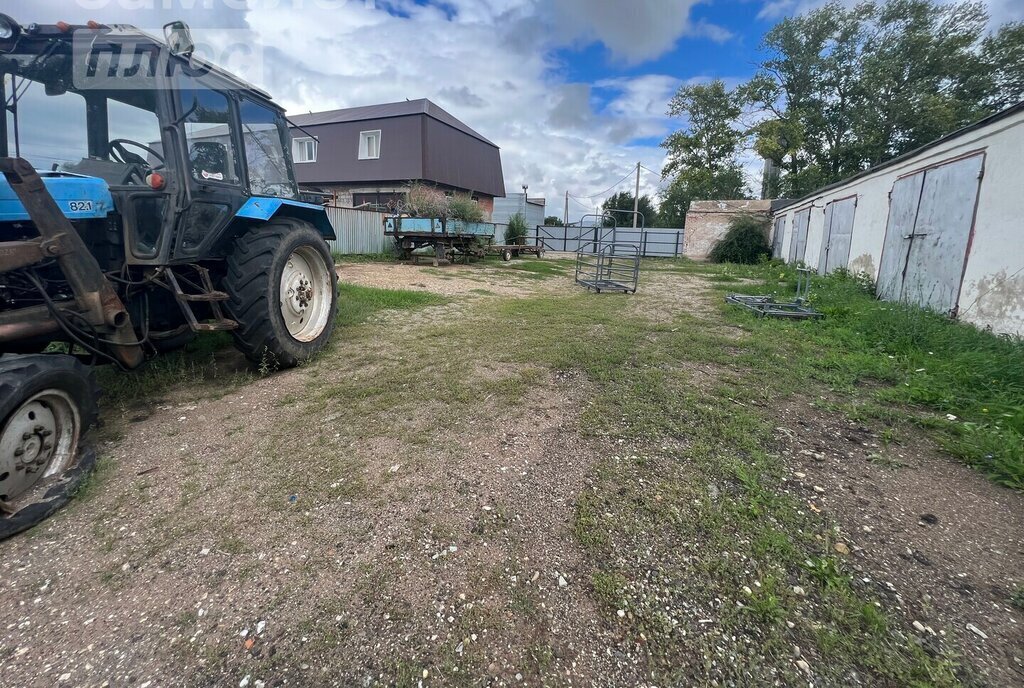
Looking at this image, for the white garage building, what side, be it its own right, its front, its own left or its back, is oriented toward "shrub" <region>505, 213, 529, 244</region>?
right

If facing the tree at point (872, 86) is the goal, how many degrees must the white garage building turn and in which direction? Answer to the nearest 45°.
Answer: approximately 135° to its right

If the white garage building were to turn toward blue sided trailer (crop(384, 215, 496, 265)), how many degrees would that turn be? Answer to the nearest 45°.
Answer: approximately 45° to its right

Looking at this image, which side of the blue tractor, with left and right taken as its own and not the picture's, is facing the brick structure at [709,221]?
back

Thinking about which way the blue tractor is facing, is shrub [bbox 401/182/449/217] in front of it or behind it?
behind

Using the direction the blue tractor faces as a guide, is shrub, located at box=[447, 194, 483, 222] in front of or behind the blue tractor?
behind

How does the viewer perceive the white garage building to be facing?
facing the viewer and to the left of the viewer

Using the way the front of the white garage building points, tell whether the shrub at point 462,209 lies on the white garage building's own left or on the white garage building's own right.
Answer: on the white garage building's own right

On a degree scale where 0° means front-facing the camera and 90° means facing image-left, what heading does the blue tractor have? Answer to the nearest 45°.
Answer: approximately 45°

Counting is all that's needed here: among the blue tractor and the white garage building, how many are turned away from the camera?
0

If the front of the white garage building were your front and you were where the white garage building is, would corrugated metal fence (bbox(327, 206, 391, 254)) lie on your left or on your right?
on your right

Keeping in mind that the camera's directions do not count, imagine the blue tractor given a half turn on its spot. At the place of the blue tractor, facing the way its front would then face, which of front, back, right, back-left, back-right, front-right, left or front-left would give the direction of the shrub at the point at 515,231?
front
